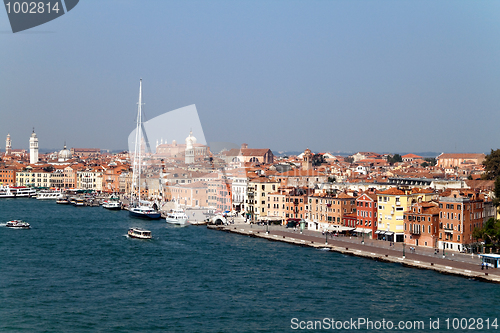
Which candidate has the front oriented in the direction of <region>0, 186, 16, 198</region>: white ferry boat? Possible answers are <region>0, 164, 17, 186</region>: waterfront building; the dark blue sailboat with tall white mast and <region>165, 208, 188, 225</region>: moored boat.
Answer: the waterfront building

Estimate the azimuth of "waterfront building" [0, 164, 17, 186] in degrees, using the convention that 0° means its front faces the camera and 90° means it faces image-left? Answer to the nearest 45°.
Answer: approximately 0°

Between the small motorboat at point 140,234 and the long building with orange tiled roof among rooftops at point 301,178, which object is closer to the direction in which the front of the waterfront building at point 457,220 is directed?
the small motorboat

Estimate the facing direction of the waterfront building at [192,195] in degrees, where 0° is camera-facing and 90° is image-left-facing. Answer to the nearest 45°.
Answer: approximately 45°

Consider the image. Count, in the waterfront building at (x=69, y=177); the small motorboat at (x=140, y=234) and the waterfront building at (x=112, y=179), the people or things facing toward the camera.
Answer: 2

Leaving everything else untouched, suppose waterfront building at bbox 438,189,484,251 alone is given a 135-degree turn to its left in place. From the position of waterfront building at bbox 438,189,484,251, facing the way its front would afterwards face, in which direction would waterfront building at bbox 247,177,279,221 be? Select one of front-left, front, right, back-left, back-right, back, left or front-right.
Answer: back-left

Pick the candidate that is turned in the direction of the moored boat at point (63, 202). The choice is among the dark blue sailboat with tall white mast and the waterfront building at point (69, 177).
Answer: the waterfront building

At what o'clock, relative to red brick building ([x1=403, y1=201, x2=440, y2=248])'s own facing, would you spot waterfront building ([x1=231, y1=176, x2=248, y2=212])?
The waterfront building is roughly at 3 o'clock from the red brick building.

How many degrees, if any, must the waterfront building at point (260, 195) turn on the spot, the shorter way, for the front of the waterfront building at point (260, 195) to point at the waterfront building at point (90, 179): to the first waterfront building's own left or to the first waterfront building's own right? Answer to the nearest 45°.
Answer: approximately 90° to the first waterfront building's own right

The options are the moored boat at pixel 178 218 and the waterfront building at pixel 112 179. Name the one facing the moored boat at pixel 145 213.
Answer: the waterfront building

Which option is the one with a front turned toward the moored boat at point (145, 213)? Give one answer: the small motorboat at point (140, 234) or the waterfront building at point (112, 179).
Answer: the waterfront building

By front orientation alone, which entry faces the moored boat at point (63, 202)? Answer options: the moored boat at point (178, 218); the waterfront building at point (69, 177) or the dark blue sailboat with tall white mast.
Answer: the waterfront building
